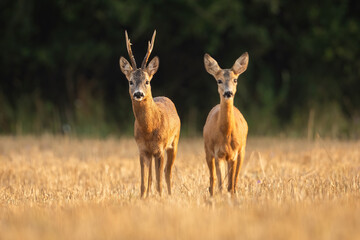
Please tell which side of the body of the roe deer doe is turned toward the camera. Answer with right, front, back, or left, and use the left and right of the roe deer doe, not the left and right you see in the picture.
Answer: front

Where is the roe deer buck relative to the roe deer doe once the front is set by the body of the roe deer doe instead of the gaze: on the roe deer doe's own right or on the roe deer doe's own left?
on the roe deer doe's own right
